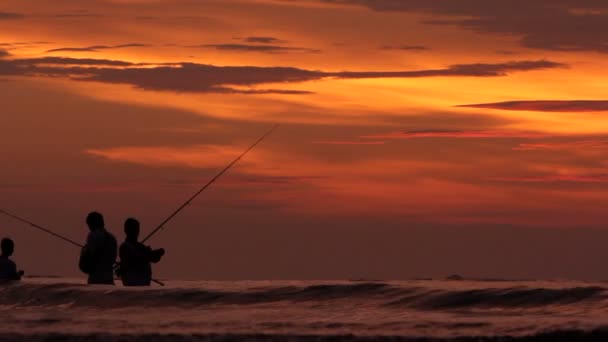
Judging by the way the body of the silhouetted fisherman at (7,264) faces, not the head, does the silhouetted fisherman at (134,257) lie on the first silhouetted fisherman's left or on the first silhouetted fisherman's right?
on the first silhouetted fisherman's right

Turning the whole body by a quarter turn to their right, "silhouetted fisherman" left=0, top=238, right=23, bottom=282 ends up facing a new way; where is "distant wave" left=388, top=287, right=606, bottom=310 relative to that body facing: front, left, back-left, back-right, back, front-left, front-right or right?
front-left

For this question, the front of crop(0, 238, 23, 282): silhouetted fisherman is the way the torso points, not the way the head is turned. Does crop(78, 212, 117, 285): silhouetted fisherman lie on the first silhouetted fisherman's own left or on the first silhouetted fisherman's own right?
on the first silhouetted fisherman's own right
